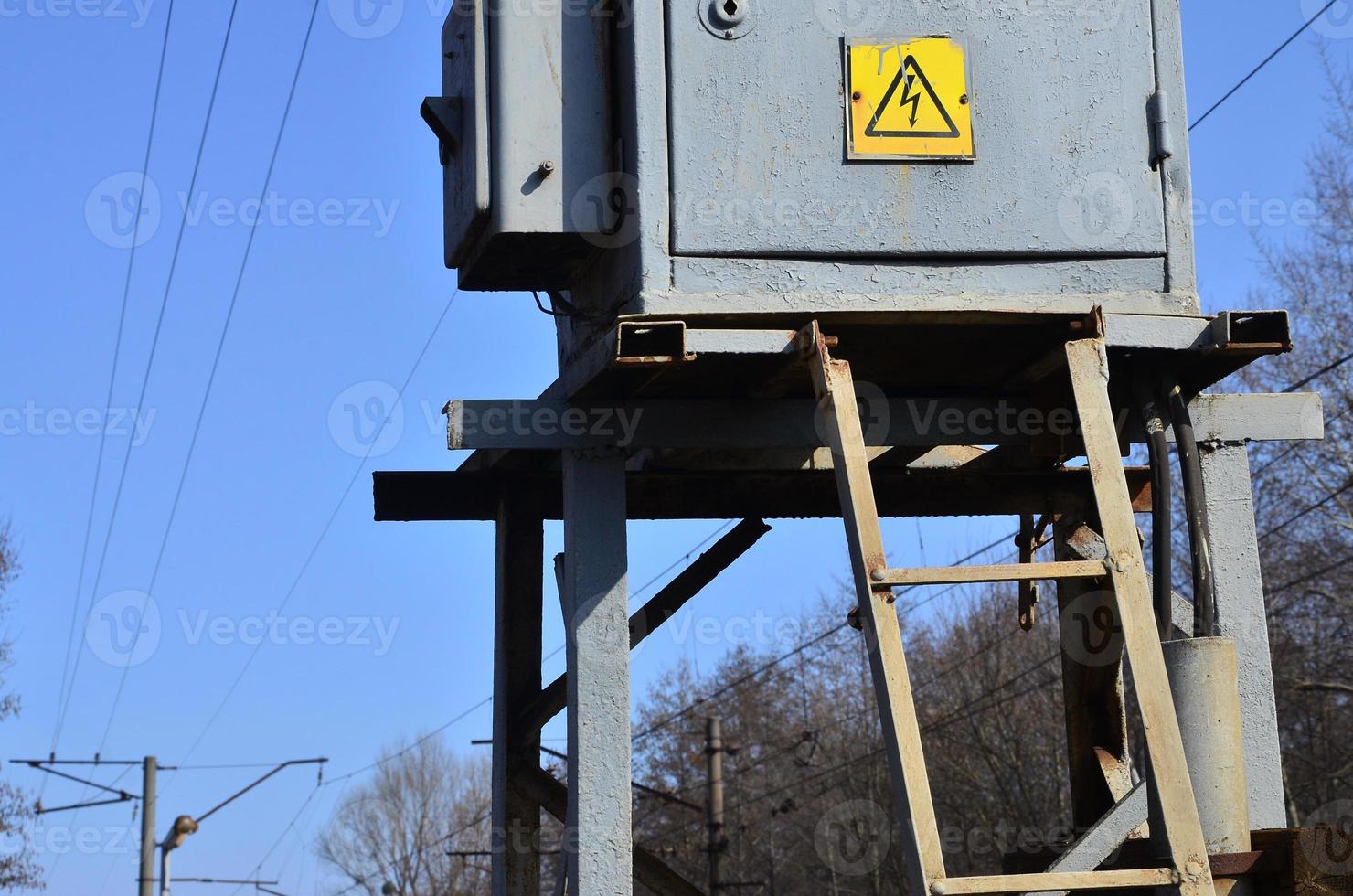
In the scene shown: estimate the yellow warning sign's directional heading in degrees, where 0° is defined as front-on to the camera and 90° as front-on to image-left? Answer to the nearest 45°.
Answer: approximately 0°

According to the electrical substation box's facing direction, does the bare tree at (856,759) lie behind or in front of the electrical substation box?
behind

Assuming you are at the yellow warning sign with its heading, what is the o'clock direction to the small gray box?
The small gray box is roughly at 3 o'clock from the yellow warning sign.

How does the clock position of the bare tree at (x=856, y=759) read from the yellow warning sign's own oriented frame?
The bare tree is roughly at 6 o'clock from the yellow warning sign.

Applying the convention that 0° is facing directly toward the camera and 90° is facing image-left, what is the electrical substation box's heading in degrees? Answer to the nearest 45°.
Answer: approximately 0°
